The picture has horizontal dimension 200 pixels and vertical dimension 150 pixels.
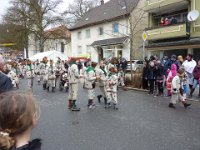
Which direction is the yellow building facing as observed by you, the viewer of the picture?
facing the viewer and to the left of the viewer

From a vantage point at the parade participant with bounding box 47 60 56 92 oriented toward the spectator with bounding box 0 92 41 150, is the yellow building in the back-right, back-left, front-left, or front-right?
back-left

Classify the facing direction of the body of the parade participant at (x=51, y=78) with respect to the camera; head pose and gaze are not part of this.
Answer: toward the camera

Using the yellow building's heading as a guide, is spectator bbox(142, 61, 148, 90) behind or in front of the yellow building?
in front

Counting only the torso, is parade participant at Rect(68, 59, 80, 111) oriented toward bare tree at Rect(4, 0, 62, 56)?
no

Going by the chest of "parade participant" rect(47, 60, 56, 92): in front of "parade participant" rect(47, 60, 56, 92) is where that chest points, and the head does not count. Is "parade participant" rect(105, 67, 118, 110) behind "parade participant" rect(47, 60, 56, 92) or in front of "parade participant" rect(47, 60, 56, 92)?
in front

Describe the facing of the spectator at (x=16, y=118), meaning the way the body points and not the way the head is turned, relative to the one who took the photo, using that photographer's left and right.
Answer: facing away from the viewer and to the right of the viewer

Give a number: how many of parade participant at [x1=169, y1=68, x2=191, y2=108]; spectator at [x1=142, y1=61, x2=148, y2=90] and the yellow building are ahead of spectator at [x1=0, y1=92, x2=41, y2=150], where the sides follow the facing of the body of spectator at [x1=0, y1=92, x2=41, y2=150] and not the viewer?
3

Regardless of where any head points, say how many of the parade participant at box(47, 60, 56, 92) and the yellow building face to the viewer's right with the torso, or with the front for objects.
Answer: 0
